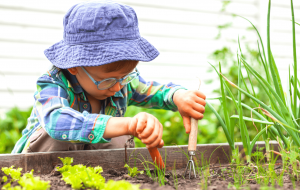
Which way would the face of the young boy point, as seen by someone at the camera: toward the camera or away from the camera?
toward the camera

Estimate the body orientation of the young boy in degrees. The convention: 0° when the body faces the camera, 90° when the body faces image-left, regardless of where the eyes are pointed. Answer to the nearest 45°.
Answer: approximately 315°
